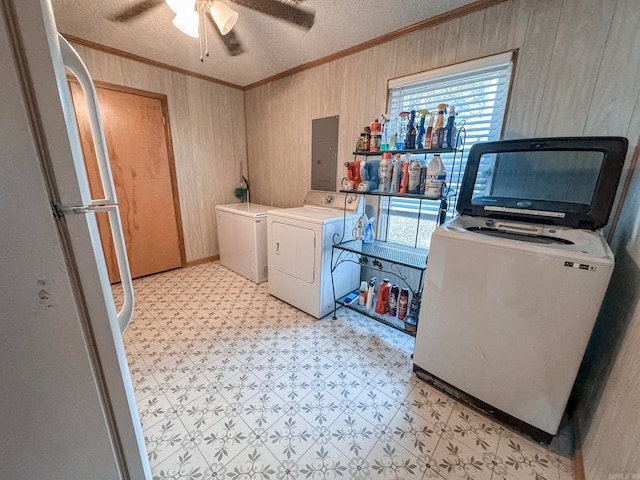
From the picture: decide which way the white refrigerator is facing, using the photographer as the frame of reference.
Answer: facing to the right of the viewer

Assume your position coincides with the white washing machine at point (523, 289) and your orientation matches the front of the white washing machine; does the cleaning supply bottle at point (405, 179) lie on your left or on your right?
on your right

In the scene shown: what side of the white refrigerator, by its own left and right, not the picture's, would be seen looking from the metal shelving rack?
front

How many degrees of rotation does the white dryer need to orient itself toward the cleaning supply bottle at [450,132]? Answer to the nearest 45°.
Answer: approximately 90° to its left

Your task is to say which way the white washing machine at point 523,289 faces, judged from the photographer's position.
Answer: facing the viewer

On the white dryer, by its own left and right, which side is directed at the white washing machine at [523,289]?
left

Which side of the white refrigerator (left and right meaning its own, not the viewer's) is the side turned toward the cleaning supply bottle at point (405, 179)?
front

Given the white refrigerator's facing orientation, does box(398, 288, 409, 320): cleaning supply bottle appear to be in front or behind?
in front

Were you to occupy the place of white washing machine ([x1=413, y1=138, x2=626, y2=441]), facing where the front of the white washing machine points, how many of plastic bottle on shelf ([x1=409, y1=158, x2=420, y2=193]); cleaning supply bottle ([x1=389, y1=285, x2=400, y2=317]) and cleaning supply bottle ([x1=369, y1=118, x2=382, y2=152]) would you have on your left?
0

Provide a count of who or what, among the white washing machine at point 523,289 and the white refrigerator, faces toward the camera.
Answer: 1

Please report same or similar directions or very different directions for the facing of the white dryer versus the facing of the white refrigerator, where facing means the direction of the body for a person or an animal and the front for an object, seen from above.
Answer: very different directions

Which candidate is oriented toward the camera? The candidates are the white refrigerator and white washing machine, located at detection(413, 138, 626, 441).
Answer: the white washing machine

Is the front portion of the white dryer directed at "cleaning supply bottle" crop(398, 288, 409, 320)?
no

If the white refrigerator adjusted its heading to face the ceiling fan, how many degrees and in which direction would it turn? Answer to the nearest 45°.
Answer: approximately 45° to its left

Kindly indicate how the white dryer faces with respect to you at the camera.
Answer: facing the viewer and to the left of the viewer
